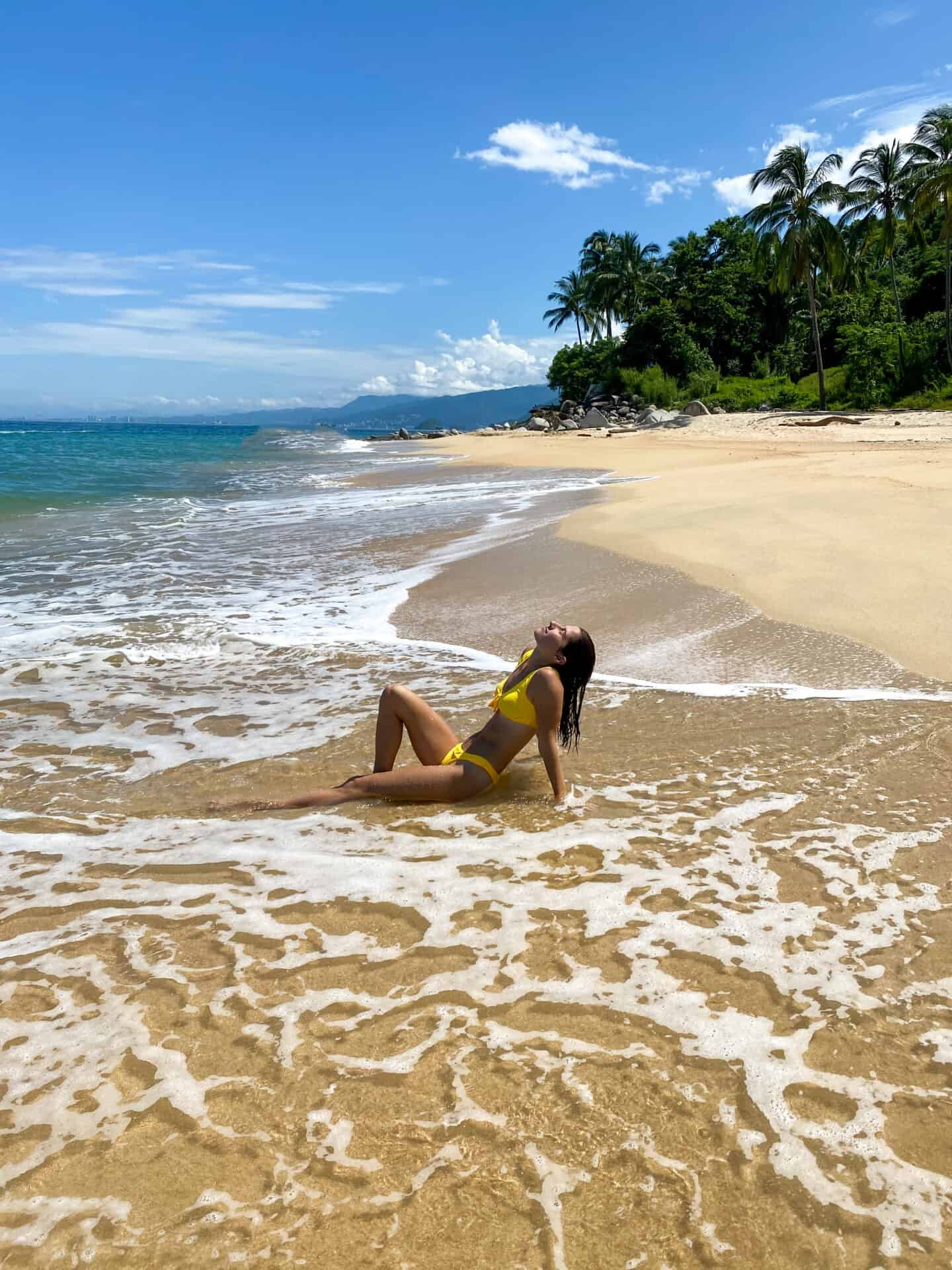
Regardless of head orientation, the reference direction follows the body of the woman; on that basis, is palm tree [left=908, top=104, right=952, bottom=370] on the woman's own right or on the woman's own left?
on the woman's own right

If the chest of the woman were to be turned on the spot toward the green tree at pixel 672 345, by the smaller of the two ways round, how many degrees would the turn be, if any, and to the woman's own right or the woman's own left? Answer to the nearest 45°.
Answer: approximately 90° to the woman's own right

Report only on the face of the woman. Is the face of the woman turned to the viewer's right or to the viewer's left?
to the viewer's left

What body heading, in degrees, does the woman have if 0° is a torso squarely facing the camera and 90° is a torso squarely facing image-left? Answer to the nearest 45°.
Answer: approximately 90°

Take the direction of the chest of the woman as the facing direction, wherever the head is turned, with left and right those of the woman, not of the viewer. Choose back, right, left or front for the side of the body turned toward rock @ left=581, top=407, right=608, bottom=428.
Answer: right

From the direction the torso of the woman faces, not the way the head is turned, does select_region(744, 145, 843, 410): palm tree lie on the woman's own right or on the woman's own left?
on the woman's own right

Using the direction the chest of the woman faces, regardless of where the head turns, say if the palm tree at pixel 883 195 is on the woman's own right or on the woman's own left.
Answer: on the woman's own right

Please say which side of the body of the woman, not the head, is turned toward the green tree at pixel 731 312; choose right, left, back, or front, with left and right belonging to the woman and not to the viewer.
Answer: right

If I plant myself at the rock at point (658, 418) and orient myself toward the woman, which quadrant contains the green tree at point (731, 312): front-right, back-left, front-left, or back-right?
back-left
